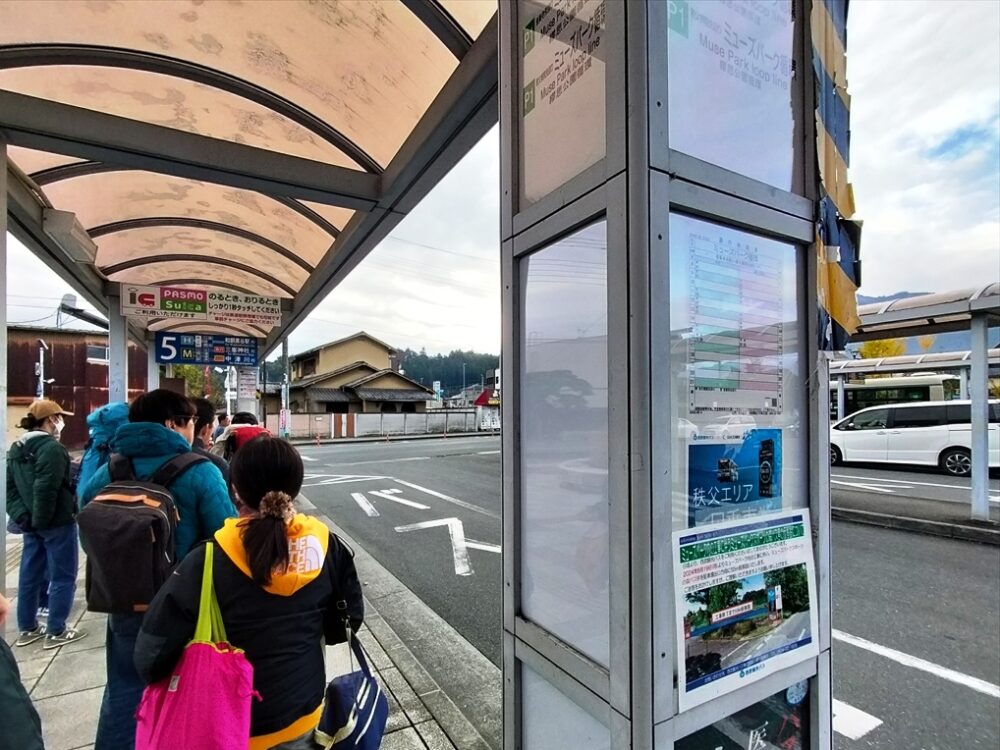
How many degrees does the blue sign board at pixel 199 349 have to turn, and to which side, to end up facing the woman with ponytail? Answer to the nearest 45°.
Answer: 0° — it already faces them

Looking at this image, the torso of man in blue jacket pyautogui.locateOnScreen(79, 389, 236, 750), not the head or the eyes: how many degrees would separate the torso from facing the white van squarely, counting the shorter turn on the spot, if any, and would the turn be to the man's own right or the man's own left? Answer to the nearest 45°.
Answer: approximately 45° to the man's own right

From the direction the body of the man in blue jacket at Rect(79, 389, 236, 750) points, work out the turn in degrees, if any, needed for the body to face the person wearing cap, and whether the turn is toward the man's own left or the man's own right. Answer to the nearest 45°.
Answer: approximately 45° to the man's own left

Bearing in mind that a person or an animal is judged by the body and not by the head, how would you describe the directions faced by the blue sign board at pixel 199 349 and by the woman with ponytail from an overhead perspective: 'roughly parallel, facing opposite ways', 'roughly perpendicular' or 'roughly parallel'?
roughly parallel, facing opposite ways

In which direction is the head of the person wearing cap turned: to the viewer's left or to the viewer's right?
to the viewer's right

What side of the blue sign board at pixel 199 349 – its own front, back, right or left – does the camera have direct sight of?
front

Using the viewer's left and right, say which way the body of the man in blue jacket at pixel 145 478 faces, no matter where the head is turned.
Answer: facing away from the viewer and to the right of the viewer

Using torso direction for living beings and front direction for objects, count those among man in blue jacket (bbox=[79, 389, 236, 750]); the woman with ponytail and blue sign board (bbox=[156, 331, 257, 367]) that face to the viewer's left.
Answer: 0

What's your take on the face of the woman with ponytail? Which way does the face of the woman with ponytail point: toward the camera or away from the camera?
away from the camera

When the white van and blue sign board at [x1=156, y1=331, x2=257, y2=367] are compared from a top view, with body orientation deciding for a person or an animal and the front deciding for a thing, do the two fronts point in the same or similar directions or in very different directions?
very different directions

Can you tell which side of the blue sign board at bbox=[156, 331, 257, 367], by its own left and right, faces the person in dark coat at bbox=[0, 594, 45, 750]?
front

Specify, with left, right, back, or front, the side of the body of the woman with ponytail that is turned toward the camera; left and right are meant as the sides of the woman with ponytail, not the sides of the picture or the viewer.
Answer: back

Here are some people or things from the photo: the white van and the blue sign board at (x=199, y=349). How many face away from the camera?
0
